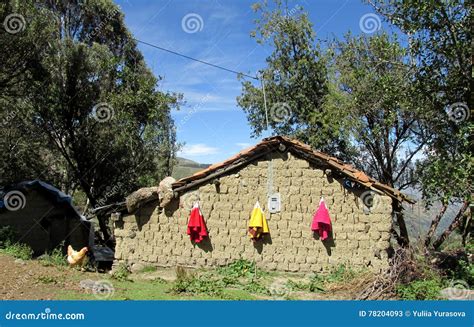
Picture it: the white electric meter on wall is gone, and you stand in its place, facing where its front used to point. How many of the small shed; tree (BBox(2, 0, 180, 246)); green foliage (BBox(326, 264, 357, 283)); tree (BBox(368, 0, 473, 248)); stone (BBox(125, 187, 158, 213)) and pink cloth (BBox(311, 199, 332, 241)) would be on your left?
3

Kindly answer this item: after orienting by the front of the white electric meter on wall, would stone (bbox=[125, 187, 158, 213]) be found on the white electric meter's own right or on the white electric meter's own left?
on the white electric meter's own right

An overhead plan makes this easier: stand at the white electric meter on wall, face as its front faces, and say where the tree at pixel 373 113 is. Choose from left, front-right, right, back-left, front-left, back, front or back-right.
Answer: back-left

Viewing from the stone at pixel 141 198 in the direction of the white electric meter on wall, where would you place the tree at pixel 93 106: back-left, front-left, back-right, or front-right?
back-left

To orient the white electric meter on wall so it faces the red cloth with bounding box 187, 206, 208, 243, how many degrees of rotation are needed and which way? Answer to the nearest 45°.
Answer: approximately 90° to its right

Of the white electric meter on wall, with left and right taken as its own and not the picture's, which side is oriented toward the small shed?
right

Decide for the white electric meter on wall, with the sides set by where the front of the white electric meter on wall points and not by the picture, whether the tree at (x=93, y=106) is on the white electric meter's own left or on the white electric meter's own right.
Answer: on the white electric meter's own right

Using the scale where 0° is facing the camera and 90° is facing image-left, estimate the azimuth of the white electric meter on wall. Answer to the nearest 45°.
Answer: approximately 0°

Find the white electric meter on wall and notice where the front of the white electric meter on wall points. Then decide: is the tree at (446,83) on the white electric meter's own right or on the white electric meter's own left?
on the white electric meter's own left
